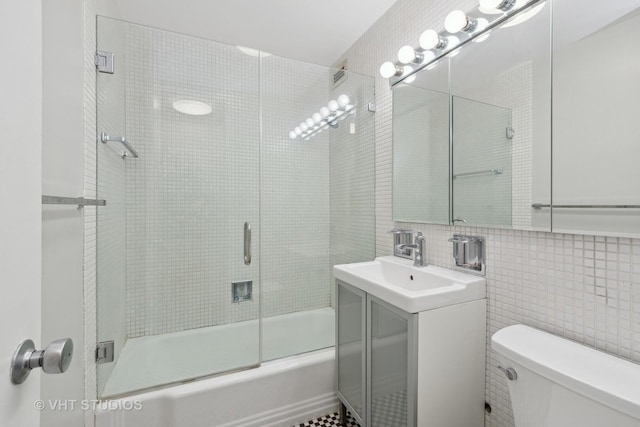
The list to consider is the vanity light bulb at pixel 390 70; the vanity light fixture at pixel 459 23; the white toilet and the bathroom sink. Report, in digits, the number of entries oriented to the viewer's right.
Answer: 0

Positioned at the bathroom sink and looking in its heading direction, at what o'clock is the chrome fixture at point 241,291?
The chrome fixture is roughly at 2 o'clock from the bathroom sink.

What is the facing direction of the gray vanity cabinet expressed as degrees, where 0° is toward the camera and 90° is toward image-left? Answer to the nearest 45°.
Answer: approximately 45°

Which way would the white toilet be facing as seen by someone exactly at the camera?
facing the viewer and to the left of the viewer

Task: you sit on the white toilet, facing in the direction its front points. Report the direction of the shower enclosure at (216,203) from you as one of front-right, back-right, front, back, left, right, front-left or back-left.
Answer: front-right

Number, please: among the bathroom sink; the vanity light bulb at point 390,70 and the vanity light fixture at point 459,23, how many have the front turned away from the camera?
0
